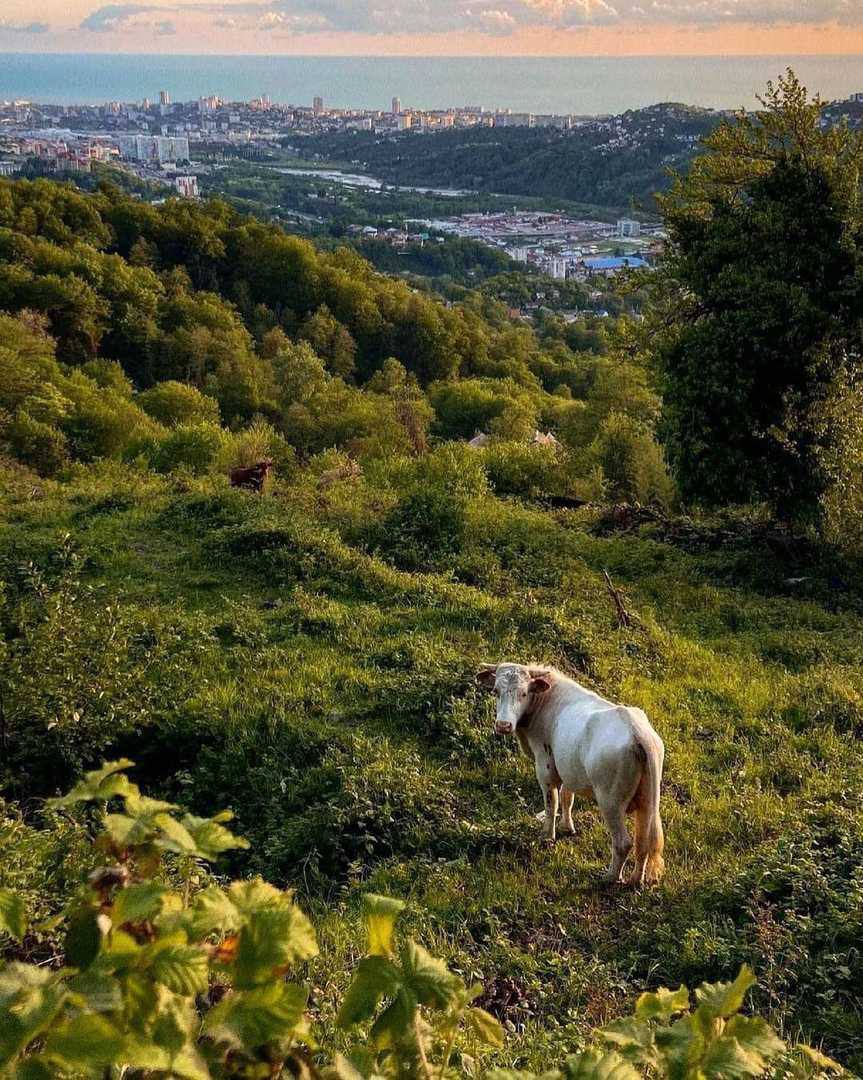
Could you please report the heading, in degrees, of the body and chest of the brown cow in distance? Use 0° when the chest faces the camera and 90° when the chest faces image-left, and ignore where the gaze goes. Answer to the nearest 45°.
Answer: approximately 270°

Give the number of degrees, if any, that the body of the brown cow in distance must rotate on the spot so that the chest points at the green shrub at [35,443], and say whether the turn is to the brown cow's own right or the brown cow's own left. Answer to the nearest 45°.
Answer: approximately 135° to the brown cow's own left

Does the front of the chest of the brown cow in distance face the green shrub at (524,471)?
yes

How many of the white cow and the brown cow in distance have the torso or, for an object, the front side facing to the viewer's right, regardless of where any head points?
1

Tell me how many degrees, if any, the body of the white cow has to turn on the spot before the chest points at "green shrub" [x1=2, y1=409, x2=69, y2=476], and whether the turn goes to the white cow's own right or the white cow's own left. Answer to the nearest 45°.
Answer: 0° — it already faces it

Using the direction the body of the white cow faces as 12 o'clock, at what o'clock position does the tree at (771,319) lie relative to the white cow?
The tree is roughly at 2 o'clock from the white cow.
